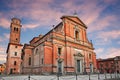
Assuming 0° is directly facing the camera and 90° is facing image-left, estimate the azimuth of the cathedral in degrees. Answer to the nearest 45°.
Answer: approximately 315°
